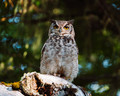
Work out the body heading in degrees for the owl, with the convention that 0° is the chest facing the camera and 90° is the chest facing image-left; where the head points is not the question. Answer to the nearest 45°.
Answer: approximately 0°
